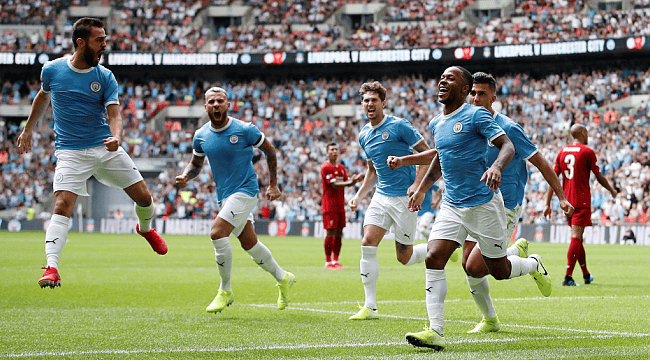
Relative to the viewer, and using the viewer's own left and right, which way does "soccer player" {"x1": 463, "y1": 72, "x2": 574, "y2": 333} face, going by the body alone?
facing the viewer and to the left of the viewer

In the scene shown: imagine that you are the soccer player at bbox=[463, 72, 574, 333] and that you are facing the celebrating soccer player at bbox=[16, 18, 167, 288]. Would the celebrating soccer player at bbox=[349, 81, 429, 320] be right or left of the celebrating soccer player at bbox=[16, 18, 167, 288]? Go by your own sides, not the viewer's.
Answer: right

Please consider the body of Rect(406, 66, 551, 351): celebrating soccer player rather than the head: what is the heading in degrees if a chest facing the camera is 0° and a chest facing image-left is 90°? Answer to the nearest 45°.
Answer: approximately 45°

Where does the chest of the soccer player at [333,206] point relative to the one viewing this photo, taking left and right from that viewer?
facing the viewer and to the right of the viewer

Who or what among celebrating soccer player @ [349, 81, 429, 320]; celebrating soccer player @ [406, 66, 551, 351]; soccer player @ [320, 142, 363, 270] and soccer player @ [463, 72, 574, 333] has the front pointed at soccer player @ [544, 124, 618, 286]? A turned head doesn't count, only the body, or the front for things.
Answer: soccer player @ [320, 142, 363, 270]

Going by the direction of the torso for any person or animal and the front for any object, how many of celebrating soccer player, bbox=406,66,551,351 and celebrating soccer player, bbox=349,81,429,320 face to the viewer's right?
0

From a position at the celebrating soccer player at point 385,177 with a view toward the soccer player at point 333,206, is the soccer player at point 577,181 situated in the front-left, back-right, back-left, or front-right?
front-right

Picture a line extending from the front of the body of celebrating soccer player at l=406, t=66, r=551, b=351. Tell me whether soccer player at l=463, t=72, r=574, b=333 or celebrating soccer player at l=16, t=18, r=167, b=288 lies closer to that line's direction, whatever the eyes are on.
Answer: the celebrating soccer player

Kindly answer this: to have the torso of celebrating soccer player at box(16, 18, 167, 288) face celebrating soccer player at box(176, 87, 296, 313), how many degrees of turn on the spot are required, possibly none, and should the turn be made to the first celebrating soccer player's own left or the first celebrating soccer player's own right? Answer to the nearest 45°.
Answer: approximately 90° to the first celebrating soccer player's own left

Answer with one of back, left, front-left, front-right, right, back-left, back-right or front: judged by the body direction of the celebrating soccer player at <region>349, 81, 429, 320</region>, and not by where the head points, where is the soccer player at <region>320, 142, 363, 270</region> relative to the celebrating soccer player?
back-right

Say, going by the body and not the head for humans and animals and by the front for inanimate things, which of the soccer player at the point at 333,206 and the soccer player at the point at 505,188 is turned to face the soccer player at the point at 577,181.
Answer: the soccer player at the point at 333,206

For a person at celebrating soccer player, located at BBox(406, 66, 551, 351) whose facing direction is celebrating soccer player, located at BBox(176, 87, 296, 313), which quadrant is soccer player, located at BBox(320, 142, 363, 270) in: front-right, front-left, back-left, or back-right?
front-right

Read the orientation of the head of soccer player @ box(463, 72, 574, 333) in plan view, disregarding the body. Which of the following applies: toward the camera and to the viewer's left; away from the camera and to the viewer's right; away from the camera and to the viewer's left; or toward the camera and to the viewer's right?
toward the camera and to the viewer's left
